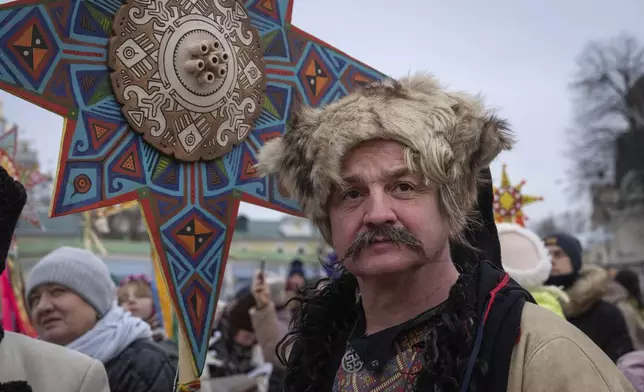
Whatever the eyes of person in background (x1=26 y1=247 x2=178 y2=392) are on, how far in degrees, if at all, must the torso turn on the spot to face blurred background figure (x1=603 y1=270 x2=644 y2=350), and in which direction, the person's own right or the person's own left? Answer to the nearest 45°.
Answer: approximately 135° to the person's own left

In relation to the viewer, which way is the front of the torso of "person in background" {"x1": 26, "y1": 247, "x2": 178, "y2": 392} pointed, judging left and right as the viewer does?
facing the viewer and to the left of the viewer
